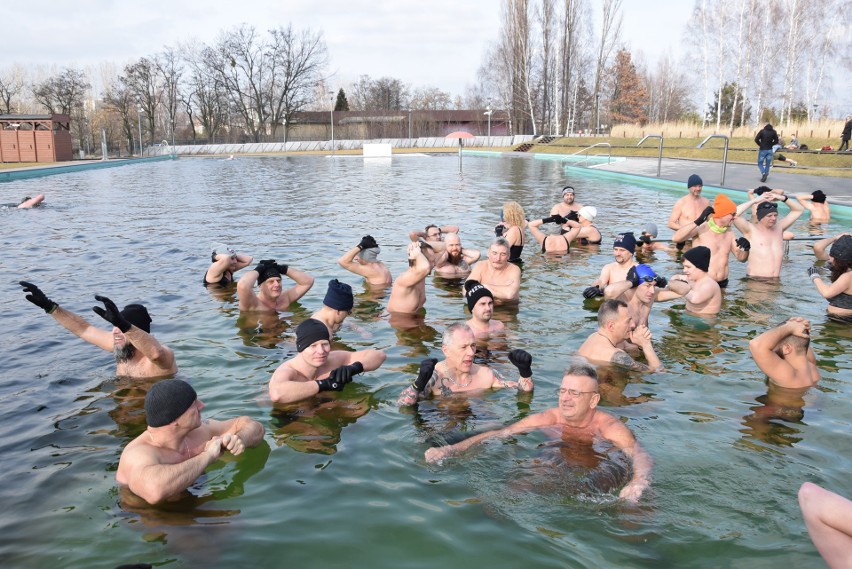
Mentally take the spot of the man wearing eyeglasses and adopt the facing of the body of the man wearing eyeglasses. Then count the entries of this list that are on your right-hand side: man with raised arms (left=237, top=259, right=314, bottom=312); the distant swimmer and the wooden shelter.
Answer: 3

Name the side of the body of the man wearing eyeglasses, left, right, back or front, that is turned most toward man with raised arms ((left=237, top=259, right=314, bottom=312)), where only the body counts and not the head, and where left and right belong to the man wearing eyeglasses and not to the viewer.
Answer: right

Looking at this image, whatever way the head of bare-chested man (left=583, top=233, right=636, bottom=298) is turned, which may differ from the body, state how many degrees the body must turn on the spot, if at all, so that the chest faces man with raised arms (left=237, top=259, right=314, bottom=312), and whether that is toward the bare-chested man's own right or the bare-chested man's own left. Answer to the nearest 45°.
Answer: approximately 45° to the bare-chested man's own right

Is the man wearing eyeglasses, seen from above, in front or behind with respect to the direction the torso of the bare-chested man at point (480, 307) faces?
in front

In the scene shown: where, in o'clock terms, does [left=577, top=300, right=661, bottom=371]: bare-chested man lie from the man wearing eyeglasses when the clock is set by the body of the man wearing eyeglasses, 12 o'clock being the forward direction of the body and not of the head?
The bare-chested man is roughly at 5 o'clock from the man wearing eyeglasses.

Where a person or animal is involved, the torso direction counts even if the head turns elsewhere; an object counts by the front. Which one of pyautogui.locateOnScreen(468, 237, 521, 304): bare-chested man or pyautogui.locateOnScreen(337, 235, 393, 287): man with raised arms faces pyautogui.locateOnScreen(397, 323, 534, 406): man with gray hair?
the bare-chested man

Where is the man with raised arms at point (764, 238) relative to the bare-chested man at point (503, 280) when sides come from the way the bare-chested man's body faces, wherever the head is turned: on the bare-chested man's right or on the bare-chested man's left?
on the bare-chested man's left

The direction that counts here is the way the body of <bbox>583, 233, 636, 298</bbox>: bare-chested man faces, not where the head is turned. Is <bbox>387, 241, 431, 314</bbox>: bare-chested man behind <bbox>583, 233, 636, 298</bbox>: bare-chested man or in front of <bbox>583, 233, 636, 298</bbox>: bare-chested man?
in front

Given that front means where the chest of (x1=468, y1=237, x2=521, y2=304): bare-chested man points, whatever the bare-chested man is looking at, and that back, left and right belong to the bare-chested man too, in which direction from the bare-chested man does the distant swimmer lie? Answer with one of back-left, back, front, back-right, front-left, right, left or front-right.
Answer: right

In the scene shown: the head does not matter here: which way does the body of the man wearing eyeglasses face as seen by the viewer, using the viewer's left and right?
facing the viewer and to the left of the viewer

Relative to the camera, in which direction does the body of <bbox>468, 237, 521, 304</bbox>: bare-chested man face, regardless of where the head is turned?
toward the camera

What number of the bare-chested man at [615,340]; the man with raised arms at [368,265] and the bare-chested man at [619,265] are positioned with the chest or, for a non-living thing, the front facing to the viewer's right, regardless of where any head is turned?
1

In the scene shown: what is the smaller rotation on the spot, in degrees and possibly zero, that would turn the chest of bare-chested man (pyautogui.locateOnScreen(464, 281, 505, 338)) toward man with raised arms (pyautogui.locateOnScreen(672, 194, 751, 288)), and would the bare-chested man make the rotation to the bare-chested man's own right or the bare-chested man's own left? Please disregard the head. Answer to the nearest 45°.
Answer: approximately 90° to the bare-chested man's own left

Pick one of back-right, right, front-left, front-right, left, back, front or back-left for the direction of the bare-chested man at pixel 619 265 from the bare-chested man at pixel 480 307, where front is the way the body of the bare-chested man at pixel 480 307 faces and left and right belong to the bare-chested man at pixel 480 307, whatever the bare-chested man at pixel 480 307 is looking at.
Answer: left
